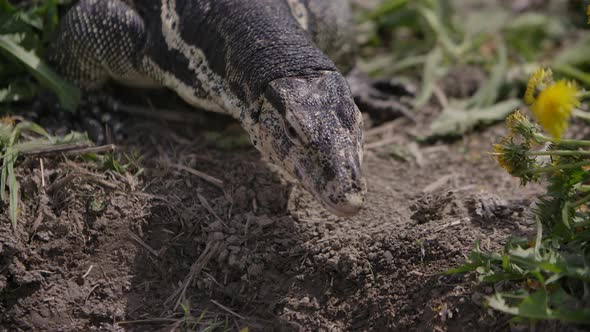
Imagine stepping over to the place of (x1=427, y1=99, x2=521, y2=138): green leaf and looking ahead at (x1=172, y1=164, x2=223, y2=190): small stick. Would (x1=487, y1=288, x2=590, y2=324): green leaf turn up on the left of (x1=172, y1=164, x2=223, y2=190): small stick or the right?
left

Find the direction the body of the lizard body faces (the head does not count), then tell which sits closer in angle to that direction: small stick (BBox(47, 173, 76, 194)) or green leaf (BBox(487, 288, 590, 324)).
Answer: the green leaf

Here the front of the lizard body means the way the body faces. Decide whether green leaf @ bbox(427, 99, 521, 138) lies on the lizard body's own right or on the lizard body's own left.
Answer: on the lizard body's own left

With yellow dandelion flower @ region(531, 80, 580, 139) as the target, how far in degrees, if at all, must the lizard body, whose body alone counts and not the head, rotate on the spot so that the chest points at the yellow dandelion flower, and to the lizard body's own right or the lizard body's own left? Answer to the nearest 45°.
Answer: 0° — it already faces it

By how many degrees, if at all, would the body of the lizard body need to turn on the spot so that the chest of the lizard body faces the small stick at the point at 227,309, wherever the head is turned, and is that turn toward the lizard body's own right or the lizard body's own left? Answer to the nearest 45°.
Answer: approximately 45° to the lizard body's own right

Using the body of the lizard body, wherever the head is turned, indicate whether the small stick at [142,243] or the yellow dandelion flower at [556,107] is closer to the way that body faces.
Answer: the yellow dandelion flower

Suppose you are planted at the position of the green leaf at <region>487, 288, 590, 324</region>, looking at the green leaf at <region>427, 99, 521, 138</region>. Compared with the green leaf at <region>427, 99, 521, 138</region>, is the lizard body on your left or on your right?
left

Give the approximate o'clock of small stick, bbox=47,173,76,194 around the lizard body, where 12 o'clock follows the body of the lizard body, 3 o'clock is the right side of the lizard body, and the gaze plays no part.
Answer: The small stick is roughly at 4 o'clock from the lizard body.

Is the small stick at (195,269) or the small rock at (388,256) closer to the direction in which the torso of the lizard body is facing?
the small rock

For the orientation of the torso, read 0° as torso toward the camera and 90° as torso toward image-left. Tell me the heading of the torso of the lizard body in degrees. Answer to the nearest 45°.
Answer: approximately 315°

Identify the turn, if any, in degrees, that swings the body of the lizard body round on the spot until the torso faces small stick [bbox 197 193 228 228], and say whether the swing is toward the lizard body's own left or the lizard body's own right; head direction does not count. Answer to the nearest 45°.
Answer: approximately 90° to the lizard body's own right

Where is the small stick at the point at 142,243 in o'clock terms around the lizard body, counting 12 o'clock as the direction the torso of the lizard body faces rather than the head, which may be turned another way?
The small stick is roughly at 3 o'clock from the lizard body.
